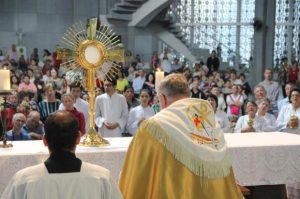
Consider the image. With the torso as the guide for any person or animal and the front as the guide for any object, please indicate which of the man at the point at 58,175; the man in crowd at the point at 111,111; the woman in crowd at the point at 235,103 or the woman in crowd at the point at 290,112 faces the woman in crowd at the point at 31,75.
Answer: the man

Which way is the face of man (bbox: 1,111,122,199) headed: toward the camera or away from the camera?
away from the camera

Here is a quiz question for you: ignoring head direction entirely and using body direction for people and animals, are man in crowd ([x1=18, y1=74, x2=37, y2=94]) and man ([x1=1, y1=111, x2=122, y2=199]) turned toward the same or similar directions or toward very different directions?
very different directions

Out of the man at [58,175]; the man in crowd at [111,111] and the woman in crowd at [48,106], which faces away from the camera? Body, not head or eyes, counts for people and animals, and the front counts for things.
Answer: the man

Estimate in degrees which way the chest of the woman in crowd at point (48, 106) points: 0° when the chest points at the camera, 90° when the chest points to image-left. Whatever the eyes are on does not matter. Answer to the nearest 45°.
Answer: approximately 0°

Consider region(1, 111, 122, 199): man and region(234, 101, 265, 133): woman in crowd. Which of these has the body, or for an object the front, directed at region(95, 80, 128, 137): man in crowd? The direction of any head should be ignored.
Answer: the man

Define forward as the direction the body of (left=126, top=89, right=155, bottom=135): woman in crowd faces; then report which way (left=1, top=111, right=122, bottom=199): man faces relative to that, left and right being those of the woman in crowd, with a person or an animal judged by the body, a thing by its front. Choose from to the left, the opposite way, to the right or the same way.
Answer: the opposite way

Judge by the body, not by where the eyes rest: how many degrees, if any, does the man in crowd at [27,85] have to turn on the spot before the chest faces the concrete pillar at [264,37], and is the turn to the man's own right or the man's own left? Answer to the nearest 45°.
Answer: approximately 90° to the man's own left
